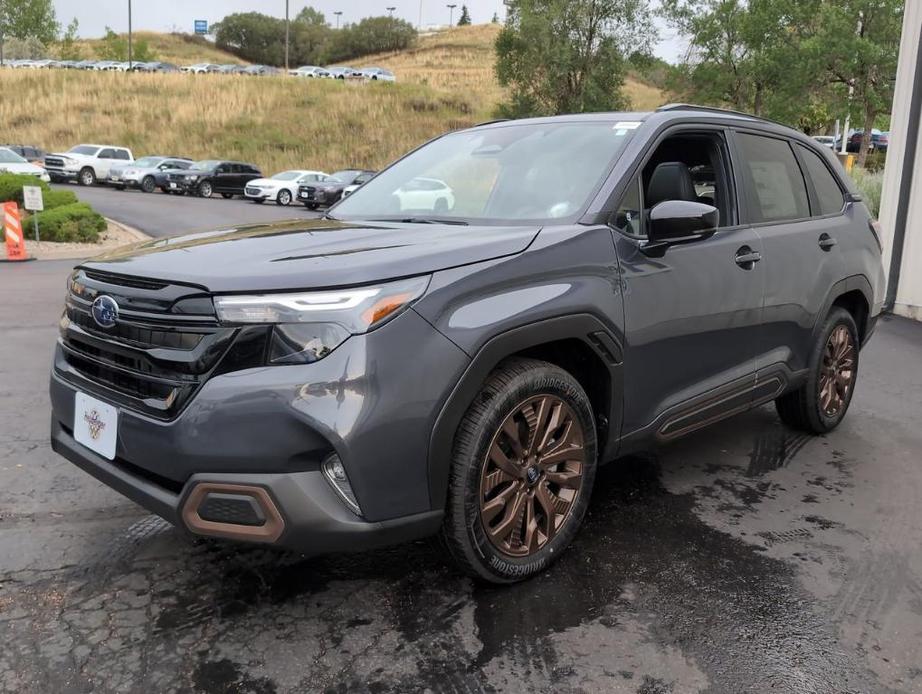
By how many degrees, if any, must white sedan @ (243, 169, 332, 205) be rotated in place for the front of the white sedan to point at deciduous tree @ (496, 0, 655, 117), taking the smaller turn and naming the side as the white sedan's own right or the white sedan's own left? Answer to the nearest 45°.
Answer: approximately 180°

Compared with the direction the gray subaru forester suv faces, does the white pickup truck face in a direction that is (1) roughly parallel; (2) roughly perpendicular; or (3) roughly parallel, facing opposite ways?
roughly parallel

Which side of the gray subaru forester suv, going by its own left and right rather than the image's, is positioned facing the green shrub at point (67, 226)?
right

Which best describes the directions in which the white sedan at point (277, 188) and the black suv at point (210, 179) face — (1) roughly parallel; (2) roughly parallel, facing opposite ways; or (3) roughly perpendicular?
roughly parallel

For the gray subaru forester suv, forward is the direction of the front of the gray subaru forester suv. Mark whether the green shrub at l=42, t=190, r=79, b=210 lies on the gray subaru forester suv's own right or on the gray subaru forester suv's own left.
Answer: on the gray subaru forester suv's own right

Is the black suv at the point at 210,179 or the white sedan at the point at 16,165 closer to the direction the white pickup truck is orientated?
the white sedan

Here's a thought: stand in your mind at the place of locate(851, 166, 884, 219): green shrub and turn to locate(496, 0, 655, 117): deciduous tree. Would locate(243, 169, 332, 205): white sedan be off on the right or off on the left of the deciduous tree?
left

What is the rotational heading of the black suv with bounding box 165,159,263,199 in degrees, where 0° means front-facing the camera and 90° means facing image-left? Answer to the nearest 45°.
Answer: approximately 45°

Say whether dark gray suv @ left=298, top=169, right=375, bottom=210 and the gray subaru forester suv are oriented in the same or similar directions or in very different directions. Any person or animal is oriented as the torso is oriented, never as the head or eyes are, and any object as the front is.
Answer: same or similar directions

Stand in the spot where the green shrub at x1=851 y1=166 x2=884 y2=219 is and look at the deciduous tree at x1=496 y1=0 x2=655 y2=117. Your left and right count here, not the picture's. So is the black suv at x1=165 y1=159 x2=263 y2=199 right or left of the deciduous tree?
left

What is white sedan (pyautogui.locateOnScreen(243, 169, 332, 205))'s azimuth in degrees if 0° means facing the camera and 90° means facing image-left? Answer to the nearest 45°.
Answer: approximately 45°

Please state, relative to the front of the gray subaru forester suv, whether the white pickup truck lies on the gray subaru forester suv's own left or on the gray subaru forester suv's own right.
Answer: on the gray subaru forester suv's own right

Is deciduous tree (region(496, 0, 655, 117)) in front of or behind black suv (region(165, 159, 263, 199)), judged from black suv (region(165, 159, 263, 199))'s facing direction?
behind

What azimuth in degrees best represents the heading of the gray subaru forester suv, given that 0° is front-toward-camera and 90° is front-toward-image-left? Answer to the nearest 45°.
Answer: approximately 45°
